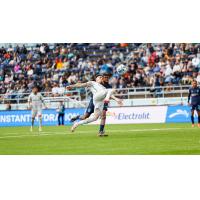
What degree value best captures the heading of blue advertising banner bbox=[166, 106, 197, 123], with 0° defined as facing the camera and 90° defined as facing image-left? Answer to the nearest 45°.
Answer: approximately 0°

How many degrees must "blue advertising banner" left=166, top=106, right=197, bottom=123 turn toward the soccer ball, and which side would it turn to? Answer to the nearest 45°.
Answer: approximately 90° to its right

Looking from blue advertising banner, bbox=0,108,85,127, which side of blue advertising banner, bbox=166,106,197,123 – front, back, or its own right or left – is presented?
right

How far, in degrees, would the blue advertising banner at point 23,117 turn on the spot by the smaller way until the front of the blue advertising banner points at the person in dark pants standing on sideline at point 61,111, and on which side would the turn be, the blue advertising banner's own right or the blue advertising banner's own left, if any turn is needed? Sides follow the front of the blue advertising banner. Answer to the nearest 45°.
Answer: approximately 45° to the blue advertising banner's own left

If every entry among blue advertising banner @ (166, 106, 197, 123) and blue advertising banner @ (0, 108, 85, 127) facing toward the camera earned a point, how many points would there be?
2

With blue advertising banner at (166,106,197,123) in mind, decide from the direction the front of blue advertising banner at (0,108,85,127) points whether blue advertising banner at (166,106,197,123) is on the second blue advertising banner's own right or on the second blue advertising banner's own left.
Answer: on the second blue advertising banner's own left

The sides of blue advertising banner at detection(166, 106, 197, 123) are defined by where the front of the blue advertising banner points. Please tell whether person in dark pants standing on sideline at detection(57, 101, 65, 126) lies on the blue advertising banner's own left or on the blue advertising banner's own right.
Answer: on the blue advertising banner's own right
